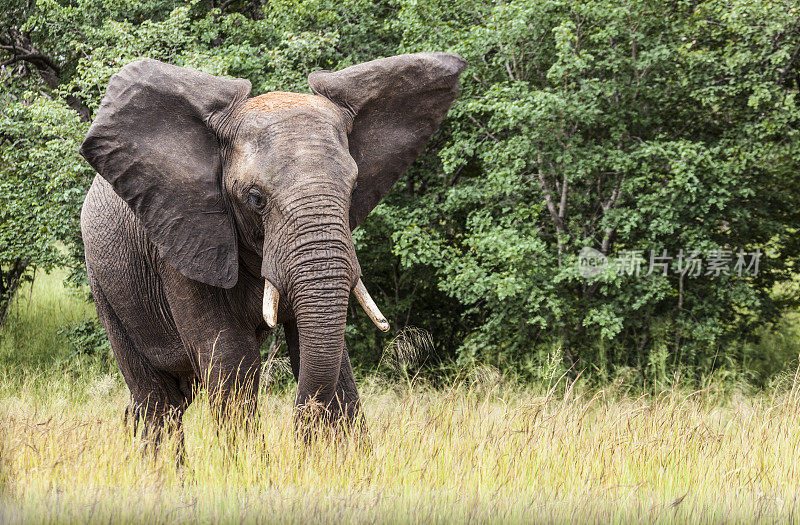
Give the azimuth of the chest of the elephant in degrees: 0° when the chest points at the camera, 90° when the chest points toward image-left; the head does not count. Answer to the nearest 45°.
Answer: approximately 315°
